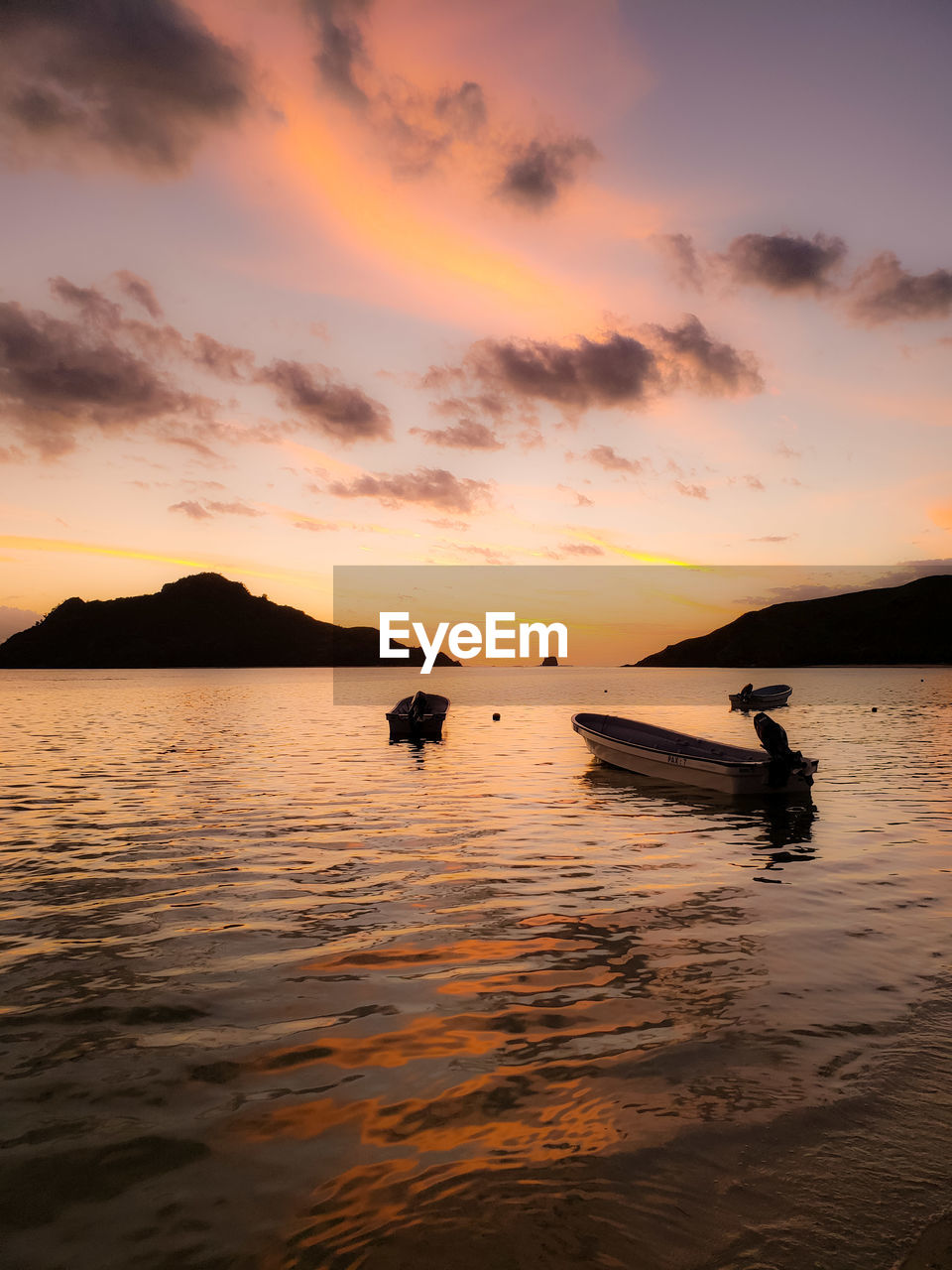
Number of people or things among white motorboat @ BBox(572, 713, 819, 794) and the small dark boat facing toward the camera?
0

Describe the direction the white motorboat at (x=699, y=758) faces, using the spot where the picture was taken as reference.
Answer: facing away from the viewer and to the left of the viewer

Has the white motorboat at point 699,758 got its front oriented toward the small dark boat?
yes

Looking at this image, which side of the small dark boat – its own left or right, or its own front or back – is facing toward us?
back
